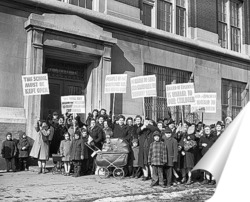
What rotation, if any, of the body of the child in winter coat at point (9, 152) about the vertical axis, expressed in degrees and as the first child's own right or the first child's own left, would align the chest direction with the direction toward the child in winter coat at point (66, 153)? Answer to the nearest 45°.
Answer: approximately 45° to the first child's own left

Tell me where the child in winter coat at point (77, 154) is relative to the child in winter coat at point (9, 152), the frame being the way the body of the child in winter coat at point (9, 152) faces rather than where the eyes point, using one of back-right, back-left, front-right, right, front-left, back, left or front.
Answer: front-left

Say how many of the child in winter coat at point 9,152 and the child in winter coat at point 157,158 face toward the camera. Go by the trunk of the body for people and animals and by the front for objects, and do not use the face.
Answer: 2

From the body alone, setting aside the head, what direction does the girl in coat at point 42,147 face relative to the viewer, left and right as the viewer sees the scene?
facing the viewer and to the right of the viewer

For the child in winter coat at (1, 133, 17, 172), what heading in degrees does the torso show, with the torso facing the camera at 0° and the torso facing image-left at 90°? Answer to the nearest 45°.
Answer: approximately 0°

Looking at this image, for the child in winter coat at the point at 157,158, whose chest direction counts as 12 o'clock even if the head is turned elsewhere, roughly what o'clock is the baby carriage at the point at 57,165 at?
The baby carriage is roughly at 4 o'clock from the child in winter coat.

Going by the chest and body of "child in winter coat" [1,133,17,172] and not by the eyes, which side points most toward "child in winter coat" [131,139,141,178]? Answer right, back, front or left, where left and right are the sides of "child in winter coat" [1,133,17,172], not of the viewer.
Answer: left

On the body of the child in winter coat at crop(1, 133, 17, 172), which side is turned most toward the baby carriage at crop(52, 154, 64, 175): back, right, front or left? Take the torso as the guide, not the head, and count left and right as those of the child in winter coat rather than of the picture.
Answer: left

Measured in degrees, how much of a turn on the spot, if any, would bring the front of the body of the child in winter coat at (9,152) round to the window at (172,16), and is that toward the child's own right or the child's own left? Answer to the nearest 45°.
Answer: approximately 135° to the child's own left
